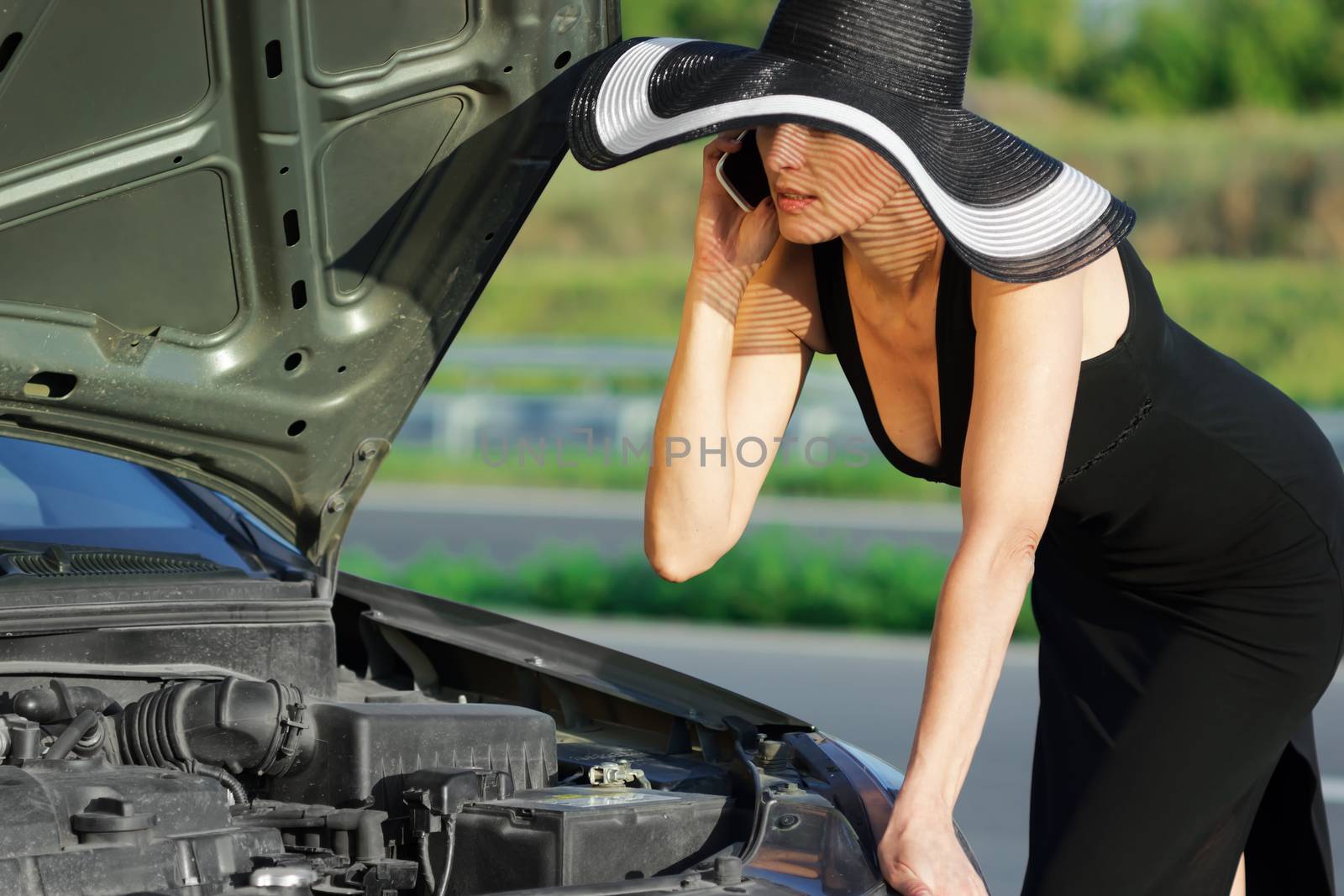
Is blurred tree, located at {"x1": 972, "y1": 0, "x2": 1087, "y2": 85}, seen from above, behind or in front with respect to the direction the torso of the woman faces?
behind

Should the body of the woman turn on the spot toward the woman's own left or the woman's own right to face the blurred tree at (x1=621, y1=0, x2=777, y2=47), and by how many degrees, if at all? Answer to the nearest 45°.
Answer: approximately 135° to the woman's own right

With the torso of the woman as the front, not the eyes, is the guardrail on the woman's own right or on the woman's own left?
on the woman's own right

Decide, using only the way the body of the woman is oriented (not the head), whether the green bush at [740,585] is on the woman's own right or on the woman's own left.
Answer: on the woman's own right

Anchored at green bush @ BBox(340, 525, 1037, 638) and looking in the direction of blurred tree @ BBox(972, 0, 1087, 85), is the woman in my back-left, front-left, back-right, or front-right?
back-right

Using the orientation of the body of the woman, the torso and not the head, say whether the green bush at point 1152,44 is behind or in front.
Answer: behind

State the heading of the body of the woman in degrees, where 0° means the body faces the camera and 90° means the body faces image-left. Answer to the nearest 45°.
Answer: approximately 45°
